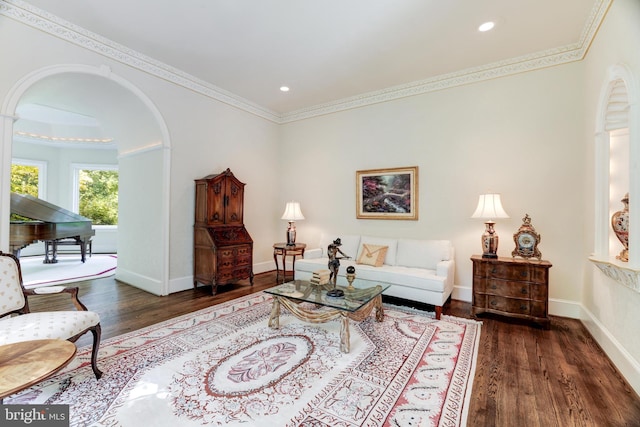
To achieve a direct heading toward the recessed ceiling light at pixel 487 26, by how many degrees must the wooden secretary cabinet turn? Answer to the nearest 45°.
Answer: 0° — it already faces it

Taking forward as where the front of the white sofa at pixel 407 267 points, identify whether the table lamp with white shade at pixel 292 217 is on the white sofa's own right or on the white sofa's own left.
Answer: on the white sofa's own right

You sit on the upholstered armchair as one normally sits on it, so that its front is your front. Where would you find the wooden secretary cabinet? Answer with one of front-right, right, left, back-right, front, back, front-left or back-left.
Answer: left

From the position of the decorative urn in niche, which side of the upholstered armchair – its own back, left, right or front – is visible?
front

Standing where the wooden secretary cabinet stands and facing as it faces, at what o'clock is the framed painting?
The framed painting is roughly at 11 o'clock from the wooden secretary cabinet.

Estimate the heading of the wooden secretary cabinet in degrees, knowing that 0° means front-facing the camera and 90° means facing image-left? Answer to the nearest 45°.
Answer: approximately 315°

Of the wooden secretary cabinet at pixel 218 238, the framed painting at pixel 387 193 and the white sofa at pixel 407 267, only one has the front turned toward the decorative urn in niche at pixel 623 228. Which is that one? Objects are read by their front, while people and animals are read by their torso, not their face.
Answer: the wooden secretary cabinet

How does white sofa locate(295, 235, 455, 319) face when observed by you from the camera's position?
facing the viewer and to the left of the viewer

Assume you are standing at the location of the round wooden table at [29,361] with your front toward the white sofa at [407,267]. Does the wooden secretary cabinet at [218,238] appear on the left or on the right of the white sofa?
left

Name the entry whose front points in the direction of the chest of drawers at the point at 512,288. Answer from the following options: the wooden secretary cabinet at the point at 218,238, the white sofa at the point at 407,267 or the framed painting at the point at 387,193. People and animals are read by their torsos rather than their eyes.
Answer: the wooden secretary cabinet

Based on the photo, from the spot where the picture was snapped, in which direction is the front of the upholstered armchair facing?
facing the viewer and to the right of the viewer

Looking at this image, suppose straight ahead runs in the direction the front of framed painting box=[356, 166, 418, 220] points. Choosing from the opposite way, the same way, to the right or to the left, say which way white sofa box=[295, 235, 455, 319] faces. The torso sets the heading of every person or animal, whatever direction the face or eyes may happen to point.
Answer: the same way

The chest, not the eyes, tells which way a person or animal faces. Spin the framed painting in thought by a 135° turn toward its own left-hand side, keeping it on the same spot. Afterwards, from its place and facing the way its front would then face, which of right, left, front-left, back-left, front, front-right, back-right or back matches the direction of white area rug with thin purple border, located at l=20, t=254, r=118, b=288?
back

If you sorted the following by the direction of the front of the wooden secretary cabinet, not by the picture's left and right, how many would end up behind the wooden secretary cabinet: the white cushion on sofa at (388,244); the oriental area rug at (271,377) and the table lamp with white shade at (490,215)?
0

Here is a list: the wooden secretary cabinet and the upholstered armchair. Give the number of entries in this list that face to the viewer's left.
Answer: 0

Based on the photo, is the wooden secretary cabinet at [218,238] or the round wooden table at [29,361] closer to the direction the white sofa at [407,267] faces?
the round wooden table
